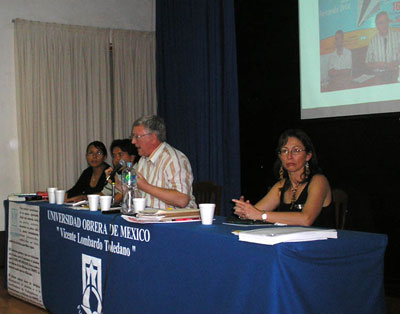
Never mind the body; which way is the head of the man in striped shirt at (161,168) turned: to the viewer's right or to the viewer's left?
to the viewer's left

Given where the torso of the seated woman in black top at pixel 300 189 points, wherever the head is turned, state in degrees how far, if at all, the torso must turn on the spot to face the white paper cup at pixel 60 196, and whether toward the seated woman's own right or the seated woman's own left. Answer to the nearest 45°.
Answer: approximately 45° to the seated woman's own right

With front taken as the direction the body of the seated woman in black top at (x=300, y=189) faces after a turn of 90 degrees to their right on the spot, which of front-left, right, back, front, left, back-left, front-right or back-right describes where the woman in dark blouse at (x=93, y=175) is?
front

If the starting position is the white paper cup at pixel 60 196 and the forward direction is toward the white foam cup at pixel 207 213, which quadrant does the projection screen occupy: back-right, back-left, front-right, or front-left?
front-left

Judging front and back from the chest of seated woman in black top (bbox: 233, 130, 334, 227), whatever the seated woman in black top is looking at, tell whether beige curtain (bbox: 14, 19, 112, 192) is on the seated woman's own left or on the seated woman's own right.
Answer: on the seated woman's own right

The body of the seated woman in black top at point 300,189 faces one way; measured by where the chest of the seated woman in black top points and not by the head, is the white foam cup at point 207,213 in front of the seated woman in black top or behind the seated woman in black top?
in front

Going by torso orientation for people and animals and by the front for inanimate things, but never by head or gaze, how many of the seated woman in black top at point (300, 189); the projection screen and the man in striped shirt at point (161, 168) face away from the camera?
0

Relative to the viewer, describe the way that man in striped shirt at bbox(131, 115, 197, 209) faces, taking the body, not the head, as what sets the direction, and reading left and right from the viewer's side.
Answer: facing the viewer and to the left of the viewer

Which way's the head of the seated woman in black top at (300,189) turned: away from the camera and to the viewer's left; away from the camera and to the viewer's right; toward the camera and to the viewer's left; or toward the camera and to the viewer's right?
toward the camera and to the viewer's left

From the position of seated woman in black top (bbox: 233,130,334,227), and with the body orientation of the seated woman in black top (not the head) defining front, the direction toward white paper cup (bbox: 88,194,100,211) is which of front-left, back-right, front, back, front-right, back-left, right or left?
front-right

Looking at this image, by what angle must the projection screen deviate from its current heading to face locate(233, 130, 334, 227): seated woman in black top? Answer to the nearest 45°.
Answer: approximately 45° to its left

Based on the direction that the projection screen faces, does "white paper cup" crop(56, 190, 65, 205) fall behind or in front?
in front
